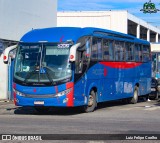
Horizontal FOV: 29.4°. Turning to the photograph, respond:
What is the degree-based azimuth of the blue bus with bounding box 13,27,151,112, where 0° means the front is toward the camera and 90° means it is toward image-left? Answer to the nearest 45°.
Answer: approximately 45°

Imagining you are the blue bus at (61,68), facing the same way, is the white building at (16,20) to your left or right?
on your right
